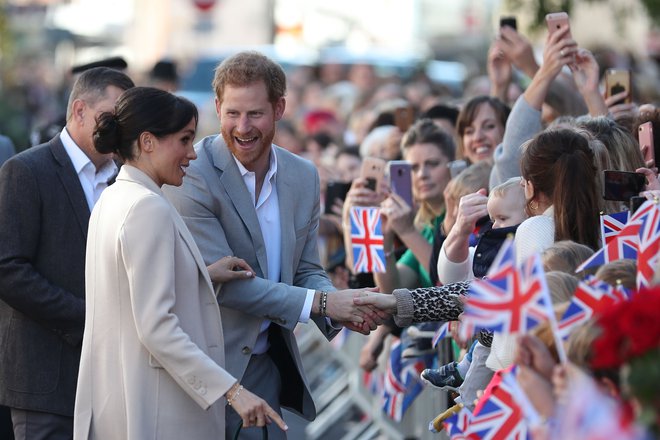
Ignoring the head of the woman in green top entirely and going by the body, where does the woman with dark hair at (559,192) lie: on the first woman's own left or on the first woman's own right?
on the first woman's own left

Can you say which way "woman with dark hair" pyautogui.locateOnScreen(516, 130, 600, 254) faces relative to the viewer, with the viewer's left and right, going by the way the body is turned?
facing away from the viewer and to the left of the viewer

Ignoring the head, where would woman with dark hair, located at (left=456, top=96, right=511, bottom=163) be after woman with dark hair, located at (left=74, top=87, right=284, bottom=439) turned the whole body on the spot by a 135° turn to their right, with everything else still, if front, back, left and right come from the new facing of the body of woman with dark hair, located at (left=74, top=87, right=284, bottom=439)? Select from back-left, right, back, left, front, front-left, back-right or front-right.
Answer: back

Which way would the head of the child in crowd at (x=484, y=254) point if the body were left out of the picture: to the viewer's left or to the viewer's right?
to the viewer's left

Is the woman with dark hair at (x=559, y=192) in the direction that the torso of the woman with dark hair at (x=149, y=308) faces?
yes

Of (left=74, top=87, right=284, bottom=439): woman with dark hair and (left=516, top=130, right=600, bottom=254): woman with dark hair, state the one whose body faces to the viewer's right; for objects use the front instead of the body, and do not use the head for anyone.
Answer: (left=74, top=87, right=284, bottom=439): woman with dark hair

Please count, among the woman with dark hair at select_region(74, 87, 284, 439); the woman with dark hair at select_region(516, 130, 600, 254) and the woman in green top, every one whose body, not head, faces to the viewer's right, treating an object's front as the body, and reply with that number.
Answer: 1

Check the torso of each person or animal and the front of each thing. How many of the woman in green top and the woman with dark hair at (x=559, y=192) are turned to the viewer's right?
0

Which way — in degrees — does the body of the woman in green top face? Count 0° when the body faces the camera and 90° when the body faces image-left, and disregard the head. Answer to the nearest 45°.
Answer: approximately 45°

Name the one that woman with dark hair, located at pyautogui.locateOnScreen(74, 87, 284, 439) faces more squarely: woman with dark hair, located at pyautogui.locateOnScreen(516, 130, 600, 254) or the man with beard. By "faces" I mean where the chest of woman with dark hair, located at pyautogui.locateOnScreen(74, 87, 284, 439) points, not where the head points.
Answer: the woman with dark hair

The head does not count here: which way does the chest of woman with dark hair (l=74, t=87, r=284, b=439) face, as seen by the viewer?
to the viewer's right

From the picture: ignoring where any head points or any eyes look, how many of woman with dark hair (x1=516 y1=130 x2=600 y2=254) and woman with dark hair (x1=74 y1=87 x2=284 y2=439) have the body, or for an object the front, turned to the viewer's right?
1

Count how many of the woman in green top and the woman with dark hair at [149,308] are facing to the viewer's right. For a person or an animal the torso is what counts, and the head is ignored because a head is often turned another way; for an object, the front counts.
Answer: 1

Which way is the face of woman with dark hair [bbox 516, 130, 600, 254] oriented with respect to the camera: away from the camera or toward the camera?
away from the camera
